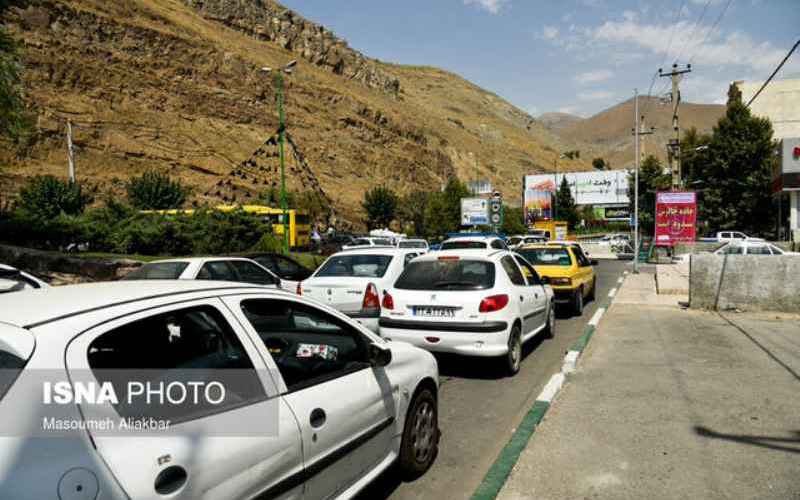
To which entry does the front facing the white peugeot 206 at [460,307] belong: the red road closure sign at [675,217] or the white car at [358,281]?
the red road closure sign

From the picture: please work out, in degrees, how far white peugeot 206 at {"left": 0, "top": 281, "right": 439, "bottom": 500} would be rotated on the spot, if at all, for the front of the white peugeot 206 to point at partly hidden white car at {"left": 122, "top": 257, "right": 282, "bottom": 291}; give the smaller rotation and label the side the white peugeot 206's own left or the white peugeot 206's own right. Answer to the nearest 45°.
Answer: approximately 45° to the white peugeot 206's own left

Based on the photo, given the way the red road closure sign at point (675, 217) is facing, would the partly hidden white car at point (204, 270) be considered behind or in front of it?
in front

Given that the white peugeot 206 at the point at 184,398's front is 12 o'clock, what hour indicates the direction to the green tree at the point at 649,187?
The green tree is roughly at 12 o'clock from the white peugeot 206.

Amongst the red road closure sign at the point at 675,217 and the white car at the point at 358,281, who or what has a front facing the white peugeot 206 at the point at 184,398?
the red road closure sign

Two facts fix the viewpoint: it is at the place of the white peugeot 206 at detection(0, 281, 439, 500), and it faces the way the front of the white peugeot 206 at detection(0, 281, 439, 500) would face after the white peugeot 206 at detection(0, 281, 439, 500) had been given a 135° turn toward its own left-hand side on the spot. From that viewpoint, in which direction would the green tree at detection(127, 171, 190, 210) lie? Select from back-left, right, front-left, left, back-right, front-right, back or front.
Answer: right

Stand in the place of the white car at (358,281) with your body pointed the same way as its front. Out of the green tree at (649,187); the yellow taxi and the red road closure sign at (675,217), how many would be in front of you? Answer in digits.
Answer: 3

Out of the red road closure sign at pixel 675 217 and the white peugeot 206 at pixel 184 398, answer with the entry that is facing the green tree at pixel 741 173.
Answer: the white peugeot 206

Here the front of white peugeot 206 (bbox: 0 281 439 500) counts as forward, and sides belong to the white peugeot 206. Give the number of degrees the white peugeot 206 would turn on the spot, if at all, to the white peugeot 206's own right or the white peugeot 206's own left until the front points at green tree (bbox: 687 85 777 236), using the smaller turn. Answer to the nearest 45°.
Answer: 0° — it already faces it

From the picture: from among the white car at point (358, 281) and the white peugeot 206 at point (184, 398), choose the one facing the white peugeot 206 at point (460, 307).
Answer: the white peugeot 206 at point (184, 398)

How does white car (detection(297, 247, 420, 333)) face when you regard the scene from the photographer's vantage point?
facing away from the viewer and to the right of the viewer

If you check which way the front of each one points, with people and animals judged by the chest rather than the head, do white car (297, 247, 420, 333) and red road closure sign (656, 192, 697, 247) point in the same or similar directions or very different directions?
very different directions

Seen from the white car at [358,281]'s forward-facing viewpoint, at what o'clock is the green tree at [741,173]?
The green tree is roughly at 12 o'clock from the white car.

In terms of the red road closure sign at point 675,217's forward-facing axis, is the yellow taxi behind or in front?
in front

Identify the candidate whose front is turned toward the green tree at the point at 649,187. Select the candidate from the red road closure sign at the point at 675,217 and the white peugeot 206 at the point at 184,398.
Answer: the white peugeot 206

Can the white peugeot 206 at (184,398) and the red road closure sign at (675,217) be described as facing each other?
yes

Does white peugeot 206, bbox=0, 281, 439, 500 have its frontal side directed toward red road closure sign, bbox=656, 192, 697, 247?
yes

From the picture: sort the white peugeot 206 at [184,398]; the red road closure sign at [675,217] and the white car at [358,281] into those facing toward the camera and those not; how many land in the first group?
1
